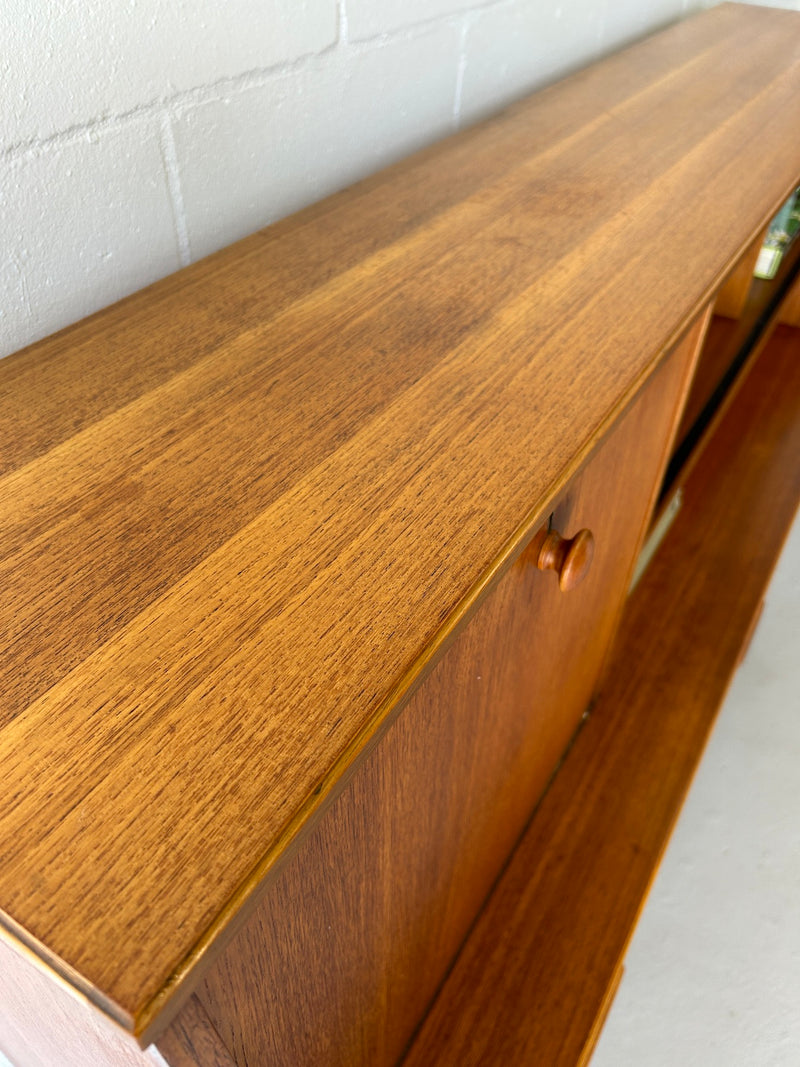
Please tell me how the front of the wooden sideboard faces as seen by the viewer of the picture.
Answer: facing the viewer and to the right of the viewer
